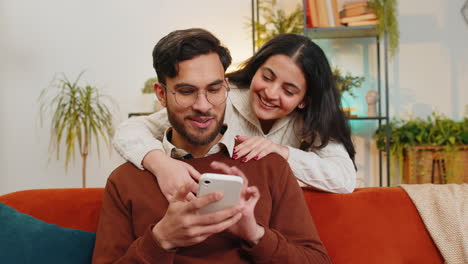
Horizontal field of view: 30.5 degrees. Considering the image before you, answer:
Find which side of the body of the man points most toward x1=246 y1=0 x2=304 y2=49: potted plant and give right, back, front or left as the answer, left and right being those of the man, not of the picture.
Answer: back

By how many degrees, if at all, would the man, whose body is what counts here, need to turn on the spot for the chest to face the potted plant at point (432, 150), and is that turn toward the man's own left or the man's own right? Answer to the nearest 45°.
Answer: approximately 135° to the man's own left

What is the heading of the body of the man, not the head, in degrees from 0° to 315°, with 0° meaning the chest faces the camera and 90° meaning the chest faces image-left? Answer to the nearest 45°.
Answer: approximately 0°

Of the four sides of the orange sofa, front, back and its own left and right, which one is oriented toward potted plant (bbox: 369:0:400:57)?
back

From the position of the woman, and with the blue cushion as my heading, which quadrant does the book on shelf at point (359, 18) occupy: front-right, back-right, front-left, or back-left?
back-right

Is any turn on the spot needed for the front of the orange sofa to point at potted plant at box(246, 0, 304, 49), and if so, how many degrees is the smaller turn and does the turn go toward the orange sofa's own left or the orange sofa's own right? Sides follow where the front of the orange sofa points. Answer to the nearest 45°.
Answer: approximately 180°

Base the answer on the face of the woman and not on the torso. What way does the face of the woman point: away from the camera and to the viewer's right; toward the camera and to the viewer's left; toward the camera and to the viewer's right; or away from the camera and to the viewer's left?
toward the camera and to the viewer's left

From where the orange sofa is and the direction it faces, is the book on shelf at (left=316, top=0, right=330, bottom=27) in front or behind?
behind

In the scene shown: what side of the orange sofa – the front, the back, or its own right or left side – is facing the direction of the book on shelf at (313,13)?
back

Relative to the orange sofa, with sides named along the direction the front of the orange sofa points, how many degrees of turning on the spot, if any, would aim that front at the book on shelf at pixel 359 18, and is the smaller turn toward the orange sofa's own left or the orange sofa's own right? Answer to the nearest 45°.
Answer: approximately 180°

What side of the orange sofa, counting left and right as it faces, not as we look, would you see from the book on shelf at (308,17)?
back
